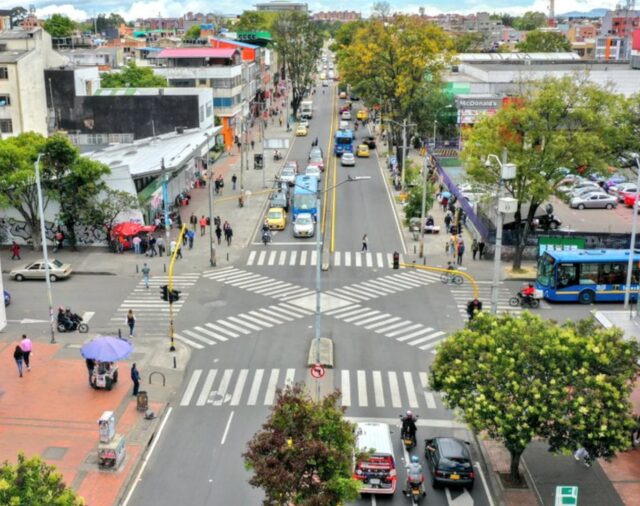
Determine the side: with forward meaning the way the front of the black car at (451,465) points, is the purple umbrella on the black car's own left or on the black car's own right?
on the black car's own left

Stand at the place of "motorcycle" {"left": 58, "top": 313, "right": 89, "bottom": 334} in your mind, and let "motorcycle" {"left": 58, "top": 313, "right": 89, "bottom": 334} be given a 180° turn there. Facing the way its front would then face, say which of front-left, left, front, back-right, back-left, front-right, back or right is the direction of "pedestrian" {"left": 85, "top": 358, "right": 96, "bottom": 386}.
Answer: left

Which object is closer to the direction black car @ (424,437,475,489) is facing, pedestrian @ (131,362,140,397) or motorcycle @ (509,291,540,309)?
the motorcycle

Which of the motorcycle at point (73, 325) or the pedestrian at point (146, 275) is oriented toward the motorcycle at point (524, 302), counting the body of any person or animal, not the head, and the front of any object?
the motorcycle at point (73, 325)

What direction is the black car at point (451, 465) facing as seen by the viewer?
away from the camera

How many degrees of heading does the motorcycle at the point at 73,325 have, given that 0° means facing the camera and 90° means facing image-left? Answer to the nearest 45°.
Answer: approximately 270°
